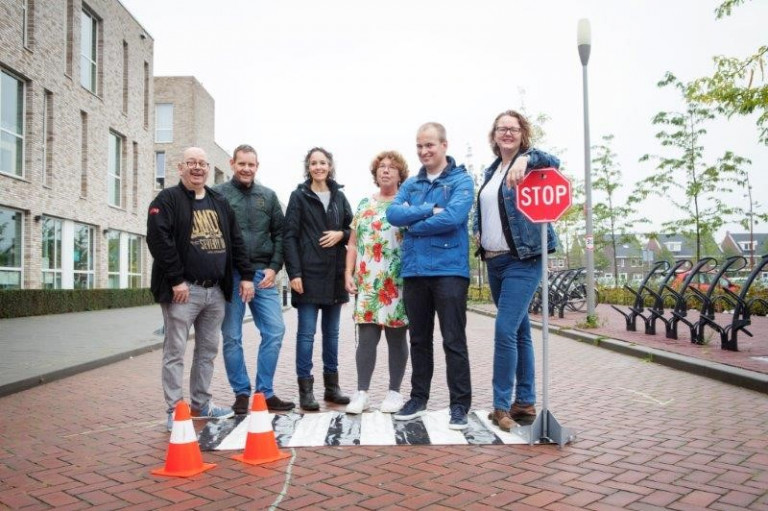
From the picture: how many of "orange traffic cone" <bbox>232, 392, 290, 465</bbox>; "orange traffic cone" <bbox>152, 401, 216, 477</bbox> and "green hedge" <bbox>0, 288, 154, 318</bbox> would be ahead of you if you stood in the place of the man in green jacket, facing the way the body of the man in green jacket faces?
2

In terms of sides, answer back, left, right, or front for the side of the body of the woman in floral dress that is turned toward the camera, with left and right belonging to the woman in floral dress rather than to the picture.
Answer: front

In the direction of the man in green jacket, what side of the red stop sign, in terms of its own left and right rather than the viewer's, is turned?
right

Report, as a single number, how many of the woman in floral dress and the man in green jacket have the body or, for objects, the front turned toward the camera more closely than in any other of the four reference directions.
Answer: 2

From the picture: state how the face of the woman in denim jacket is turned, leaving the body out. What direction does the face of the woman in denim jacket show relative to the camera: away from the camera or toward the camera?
toward the camera

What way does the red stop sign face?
toward the camera

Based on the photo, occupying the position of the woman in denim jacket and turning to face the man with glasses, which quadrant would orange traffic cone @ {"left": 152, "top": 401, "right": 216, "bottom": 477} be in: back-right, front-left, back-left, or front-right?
front-left

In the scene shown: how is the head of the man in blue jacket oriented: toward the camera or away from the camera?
toward the camera

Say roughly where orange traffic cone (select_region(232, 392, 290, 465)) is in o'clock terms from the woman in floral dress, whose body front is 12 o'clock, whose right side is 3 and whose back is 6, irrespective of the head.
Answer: The orange traffic cone is roughly at 1 o'clock from the woman in floral dress.

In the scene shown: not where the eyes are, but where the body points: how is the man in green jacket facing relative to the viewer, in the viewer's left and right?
facing the viewer

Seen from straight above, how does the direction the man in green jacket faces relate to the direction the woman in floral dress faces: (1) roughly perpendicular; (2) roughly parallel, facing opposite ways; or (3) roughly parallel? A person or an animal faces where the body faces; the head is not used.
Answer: roughly parallel

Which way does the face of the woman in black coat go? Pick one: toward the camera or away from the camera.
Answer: toward the camera

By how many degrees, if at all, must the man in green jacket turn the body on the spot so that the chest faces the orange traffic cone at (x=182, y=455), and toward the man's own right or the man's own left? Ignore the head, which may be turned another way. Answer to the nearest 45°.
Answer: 0° — they already face it

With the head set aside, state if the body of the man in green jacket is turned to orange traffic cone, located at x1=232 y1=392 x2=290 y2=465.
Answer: yes
